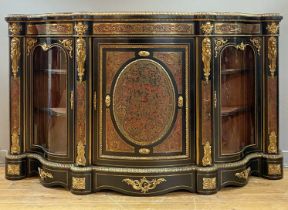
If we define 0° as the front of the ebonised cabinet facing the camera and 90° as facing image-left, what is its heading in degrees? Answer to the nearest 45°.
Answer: approximately 0°
